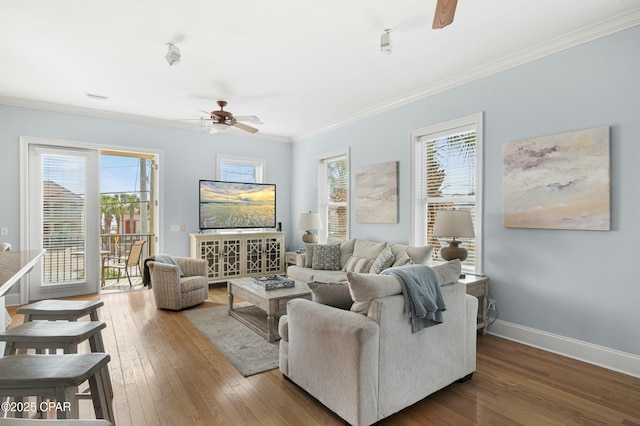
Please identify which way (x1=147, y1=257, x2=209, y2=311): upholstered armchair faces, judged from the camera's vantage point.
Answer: facing the viewer and to the right of the viewer

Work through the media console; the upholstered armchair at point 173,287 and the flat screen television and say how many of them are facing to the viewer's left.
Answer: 0

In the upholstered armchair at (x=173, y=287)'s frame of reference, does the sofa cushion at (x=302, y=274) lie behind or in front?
in front

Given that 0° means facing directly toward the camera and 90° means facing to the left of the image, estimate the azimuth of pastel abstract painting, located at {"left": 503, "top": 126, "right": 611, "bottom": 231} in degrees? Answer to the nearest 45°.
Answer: approximately 45°

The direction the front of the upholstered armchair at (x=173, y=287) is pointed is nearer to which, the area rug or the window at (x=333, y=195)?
the area rug

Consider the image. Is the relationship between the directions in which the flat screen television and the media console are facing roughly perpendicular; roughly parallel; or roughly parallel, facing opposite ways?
roughly parallel

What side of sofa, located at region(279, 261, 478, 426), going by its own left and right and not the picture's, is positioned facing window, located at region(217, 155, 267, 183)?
front

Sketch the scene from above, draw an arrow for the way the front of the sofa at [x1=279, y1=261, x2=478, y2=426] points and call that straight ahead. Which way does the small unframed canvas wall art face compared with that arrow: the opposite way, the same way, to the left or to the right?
to the left

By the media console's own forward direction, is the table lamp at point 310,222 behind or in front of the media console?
in front

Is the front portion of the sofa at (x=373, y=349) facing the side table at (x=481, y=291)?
no

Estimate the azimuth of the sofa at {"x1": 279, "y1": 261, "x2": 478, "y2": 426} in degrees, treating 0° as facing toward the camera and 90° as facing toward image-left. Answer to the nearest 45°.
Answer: approximately 135°

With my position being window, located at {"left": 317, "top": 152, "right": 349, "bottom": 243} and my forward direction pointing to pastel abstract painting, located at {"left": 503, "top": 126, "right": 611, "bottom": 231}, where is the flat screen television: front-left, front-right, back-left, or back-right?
back-right

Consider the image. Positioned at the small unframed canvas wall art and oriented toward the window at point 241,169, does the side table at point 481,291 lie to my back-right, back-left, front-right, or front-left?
back-left

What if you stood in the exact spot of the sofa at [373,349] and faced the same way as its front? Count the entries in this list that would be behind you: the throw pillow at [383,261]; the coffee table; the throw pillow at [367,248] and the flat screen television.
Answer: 0

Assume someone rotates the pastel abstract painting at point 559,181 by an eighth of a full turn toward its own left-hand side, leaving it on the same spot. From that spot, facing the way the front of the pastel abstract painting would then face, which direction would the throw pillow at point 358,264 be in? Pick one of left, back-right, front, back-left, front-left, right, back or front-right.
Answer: right

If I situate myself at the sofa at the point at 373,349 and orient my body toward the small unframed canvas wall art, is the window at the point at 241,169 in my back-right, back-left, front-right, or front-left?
front-left

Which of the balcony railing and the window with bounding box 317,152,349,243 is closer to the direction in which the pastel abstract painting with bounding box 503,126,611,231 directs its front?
the balcony railing

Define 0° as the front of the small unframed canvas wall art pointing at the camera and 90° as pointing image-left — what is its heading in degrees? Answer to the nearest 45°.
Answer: approximately 45°
